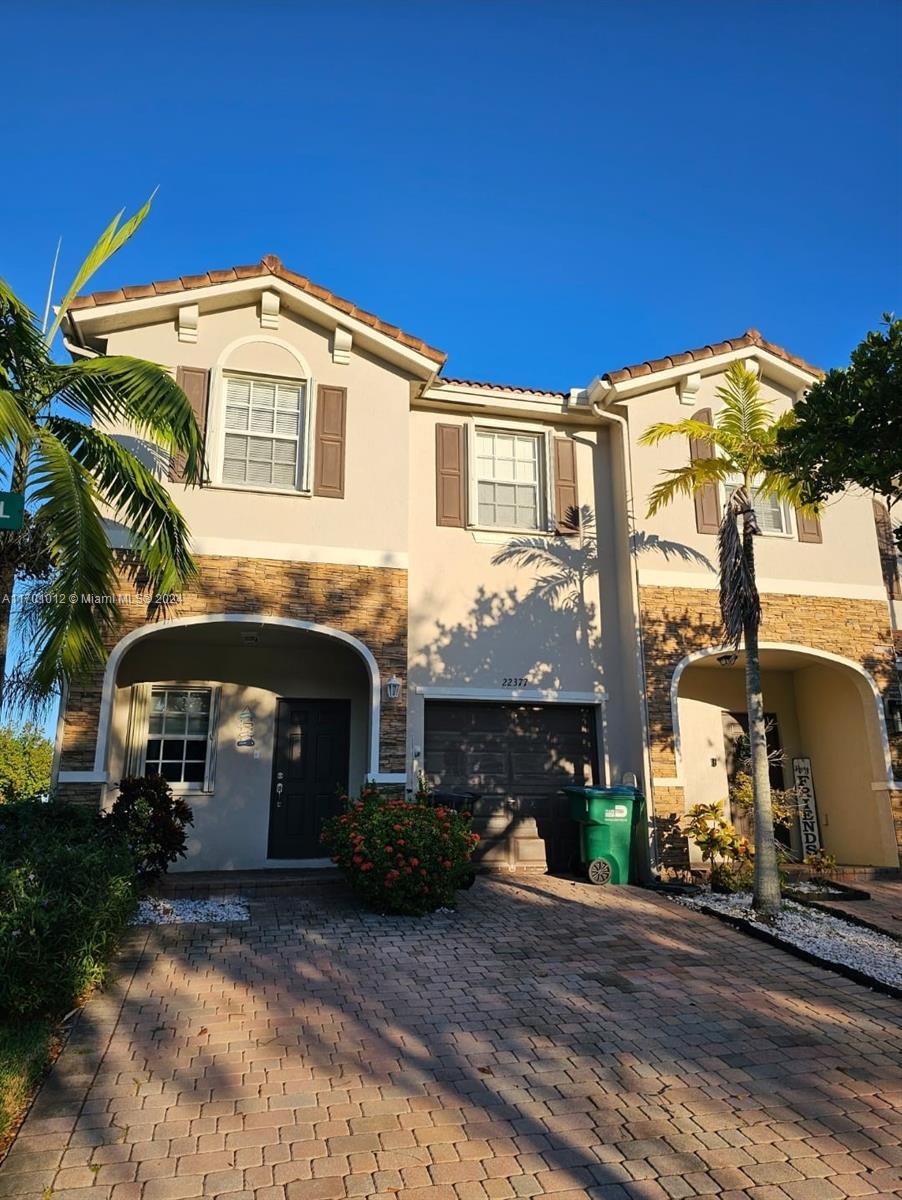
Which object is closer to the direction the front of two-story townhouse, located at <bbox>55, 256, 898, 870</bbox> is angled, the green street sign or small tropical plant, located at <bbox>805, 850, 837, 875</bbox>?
the green street sign

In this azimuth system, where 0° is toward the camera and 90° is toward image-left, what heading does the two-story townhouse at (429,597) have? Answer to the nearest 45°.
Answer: approximately 0°

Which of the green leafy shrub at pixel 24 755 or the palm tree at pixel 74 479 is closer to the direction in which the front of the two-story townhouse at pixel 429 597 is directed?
the palm tree

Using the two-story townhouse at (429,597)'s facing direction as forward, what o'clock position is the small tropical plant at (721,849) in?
The small tropical plant is roughly at 9 o'clock from the two-story townhouse.

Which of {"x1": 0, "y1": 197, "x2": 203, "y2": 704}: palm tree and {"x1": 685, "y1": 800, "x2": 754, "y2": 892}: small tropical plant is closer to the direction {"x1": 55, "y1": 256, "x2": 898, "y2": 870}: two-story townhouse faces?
the palm tree

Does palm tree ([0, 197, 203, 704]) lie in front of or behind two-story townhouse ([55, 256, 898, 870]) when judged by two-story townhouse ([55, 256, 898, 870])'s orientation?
in front

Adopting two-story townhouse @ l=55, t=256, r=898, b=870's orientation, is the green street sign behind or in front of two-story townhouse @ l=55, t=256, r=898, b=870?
in front
